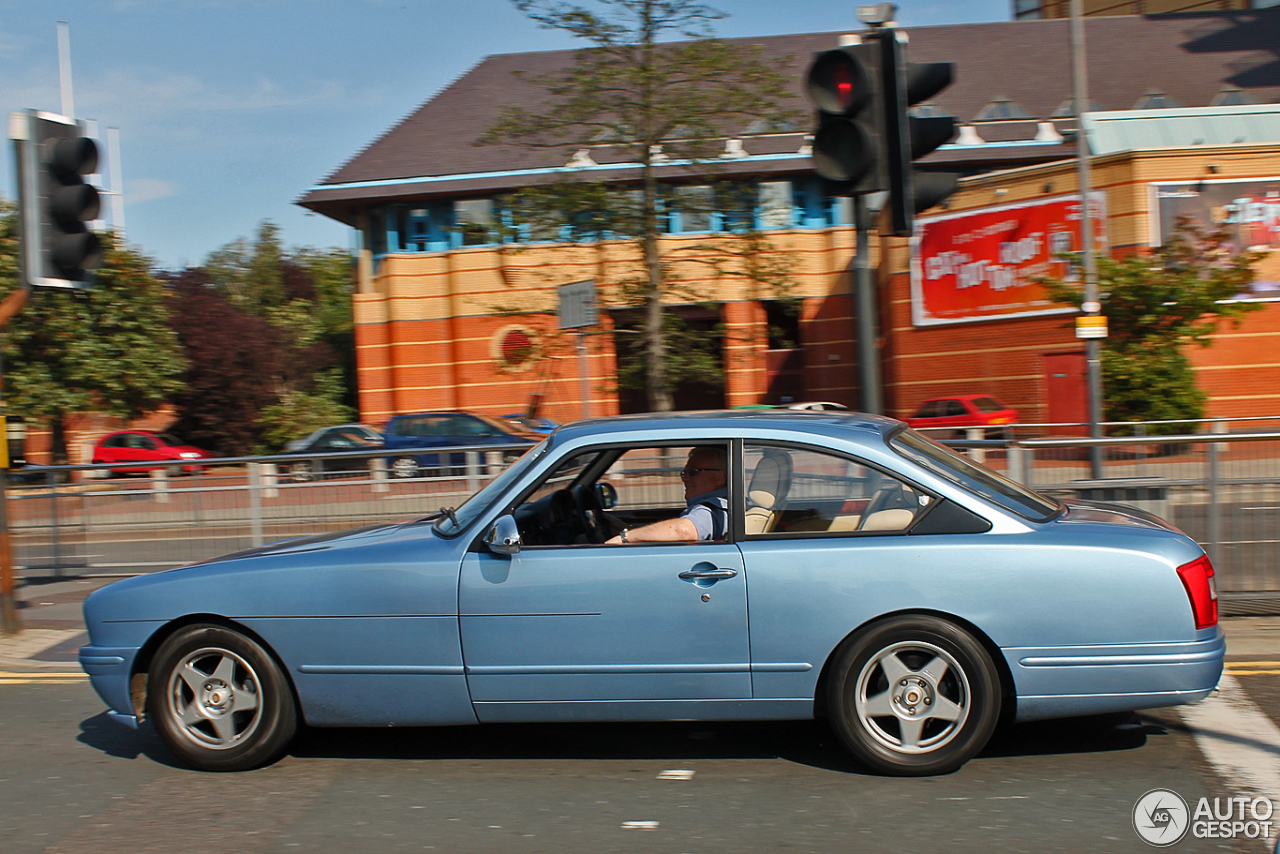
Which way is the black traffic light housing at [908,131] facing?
to the viewer's right

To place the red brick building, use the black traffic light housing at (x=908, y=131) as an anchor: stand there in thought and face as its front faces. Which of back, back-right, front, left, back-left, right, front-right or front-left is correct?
left

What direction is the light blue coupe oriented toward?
to the viewer's left

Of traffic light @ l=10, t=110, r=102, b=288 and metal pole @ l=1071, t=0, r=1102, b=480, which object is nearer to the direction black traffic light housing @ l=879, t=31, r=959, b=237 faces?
the metal pole

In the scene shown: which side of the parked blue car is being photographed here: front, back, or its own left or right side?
right

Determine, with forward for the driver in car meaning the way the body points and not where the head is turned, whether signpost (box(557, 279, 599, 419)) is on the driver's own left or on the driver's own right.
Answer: on the driver's own right

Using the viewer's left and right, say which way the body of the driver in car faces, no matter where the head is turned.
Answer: facing to the left of the viewer

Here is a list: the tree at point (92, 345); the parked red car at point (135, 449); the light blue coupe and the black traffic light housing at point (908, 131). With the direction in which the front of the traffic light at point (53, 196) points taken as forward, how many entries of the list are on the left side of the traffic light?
2

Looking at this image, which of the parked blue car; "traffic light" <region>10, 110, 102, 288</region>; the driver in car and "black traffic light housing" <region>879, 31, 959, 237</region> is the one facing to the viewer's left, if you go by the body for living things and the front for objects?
the driver in car

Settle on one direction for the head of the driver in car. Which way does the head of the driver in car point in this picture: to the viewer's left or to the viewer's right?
to the viewer's left
